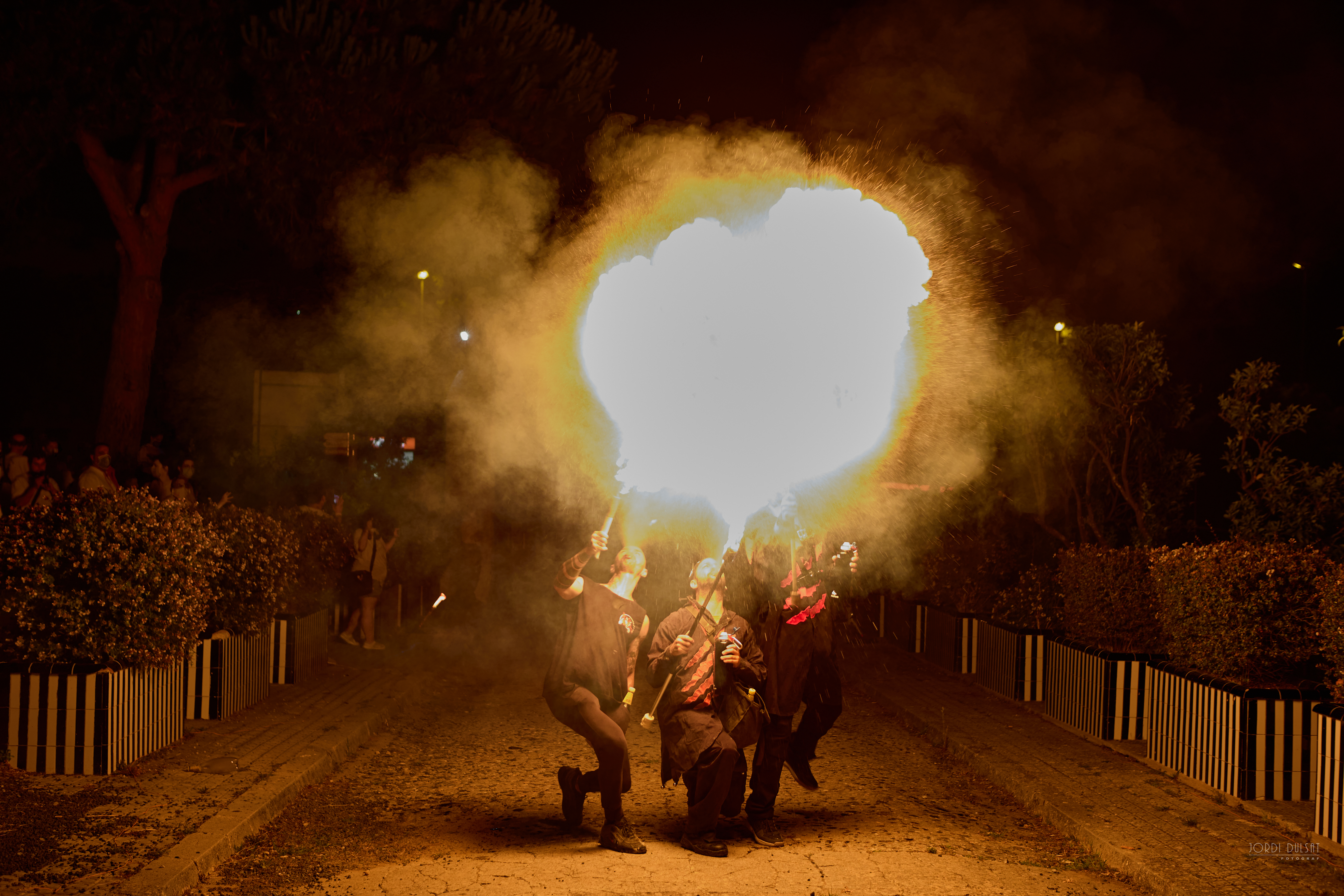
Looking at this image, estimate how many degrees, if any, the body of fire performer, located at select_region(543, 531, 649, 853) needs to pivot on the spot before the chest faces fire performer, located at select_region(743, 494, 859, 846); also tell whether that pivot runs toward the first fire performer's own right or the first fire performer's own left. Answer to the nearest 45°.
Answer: approximately 90° to the first fire performer's own left

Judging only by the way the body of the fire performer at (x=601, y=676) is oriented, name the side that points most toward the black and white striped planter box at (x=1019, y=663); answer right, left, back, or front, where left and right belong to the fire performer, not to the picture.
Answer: left

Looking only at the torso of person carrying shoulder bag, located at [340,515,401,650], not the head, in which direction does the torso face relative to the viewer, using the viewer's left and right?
facing to the right of the viewer

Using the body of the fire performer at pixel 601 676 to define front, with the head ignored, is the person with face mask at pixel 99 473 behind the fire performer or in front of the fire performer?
behind

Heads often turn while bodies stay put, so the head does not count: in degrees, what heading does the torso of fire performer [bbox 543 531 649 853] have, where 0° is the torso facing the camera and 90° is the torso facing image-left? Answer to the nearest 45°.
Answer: approximately 315°

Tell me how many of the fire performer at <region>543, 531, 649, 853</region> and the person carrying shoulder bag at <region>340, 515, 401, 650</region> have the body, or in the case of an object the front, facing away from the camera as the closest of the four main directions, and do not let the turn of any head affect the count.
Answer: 0
